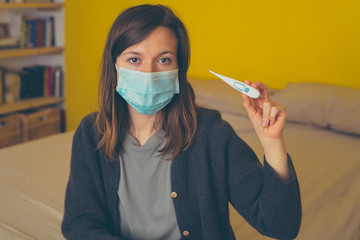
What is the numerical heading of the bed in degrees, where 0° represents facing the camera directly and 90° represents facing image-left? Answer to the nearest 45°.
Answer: approximately 45°

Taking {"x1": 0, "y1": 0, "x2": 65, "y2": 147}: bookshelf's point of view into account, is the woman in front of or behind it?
in front

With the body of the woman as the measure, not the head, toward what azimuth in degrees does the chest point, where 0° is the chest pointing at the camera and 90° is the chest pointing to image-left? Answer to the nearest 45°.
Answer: approximately 0°

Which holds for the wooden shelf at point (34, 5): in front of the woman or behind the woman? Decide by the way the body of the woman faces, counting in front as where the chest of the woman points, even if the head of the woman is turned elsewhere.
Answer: behind

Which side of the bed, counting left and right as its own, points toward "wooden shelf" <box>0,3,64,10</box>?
right

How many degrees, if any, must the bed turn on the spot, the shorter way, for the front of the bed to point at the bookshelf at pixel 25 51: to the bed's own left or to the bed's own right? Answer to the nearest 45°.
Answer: approximately 90° to the bed's own right

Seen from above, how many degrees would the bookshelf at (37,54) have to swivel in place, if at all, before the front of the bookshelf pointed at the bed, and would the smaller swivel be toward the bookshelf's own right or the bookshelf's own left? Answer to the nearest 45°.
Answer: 0° — it already faces it

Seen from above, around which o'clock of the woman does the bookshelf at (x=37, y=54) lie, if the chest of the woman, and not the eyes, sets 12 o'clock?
The bookshelf is roughly at 5 o'clock from the woman.

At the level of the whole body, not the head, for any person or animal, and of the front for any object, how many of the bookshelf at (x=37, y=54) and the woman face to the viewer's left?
0

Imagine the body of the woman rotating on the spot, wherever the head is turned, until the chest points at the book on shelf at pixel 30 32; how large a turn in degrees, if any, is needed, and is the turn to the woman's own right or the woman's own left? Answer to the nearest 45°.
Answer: approximately 135° to the woman's own right
